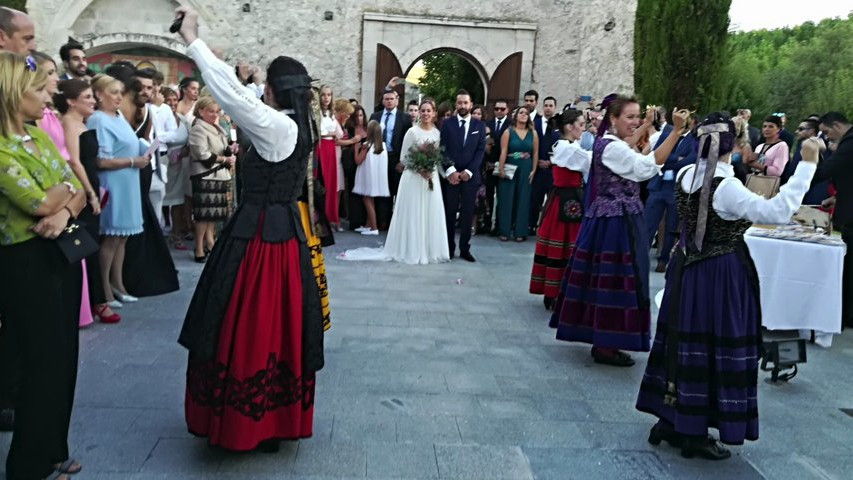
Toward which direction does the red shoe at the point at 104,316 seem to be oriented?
to the viewer's right

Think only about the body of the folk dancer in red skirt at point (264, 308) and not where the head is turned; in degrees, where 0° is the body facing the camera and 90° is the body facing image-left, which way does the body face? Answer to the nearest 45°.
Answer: approximately 135°

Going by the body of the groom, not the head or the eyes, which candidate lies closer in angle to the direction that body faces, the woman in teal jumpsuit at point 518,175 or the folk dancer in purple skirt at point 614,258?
the folk dancer in purple skirt

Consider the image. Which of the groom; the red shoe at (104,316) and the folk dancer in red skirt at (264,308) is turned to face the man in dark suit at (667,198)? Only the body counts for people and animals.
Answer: the red shoe

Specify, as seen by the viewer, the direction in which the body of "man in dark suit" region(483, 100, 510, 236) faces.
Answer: toward the camera

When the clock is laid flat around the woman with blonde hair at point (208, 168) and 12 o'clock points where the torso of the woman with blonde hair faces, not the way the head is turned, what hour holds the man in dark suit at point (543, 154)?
The man in dark suit is roughly at 10 o'clock from the woman with blonde hair.

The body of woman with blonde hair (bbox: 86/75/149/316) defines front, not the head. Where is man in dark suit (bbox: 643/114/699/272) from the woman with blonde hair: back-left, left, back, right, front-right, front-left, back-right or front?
front

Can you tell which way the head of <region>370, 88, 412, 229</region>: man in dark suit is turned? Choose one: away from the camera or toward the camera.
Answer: toward the camera

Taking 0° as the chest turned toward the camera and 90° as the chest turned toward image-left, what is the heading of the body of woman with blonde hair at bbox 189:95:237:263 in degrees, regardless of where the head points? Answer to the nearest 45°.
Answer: approximately 315°

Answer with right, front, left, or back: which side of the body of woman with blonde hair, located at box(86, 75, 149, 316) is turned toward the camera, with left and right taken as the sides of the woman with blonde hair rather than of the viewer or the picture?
right

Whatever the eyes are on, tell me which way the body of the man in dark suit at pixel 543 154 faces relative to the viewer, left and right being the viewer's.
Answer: facing the viewer

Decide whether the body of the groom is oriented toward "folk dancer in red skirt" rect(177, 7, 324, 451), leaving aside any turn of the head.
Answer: yes
